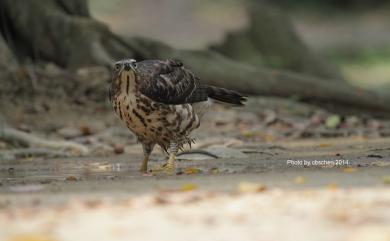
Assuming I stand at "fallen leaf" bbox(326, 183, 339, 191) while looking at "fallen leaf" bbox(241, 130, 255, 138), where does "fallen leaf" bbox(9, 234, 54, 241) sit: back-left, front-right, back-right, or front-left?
back-left

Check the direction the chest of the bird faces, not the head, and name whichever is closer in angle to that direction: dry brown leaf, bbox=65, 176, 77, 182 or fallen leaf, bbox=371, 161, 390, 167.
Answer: the dry brown leaf

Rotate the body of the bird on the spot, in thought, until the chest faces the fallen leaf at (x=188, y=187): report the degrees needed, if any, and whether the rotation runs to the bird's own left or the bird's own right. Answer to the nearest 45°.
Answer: approximately 45° to the bird's own left

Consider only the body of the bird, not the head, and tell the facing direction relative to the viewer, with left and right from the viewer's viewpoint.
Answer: facing the viewer and to the left of the viewer

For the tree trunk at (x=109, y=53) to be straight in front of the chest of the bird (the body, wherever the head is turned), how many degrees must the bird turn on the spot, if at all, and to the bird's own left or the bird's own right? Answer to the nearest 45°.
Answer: approximately 135° to the bird's own right

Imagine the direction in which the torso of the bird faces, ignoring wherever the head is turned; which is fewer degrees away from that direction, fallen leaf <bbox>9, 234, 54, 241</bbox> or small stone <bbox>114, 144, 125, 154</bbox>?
the fallen leaf

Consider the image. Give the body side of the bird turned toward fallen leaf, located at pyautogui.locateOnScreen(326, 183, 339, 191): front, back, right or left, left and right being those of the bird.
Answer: left

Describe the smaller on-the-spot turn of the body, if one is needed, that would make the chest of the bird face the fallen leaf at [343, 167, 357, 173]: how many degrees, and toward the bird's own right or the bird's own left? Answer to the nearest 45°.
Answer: approximately 90° to the bird's own left

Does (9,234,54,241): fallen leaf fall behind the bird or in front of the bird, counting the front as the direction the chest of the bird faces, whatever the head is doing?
in front
